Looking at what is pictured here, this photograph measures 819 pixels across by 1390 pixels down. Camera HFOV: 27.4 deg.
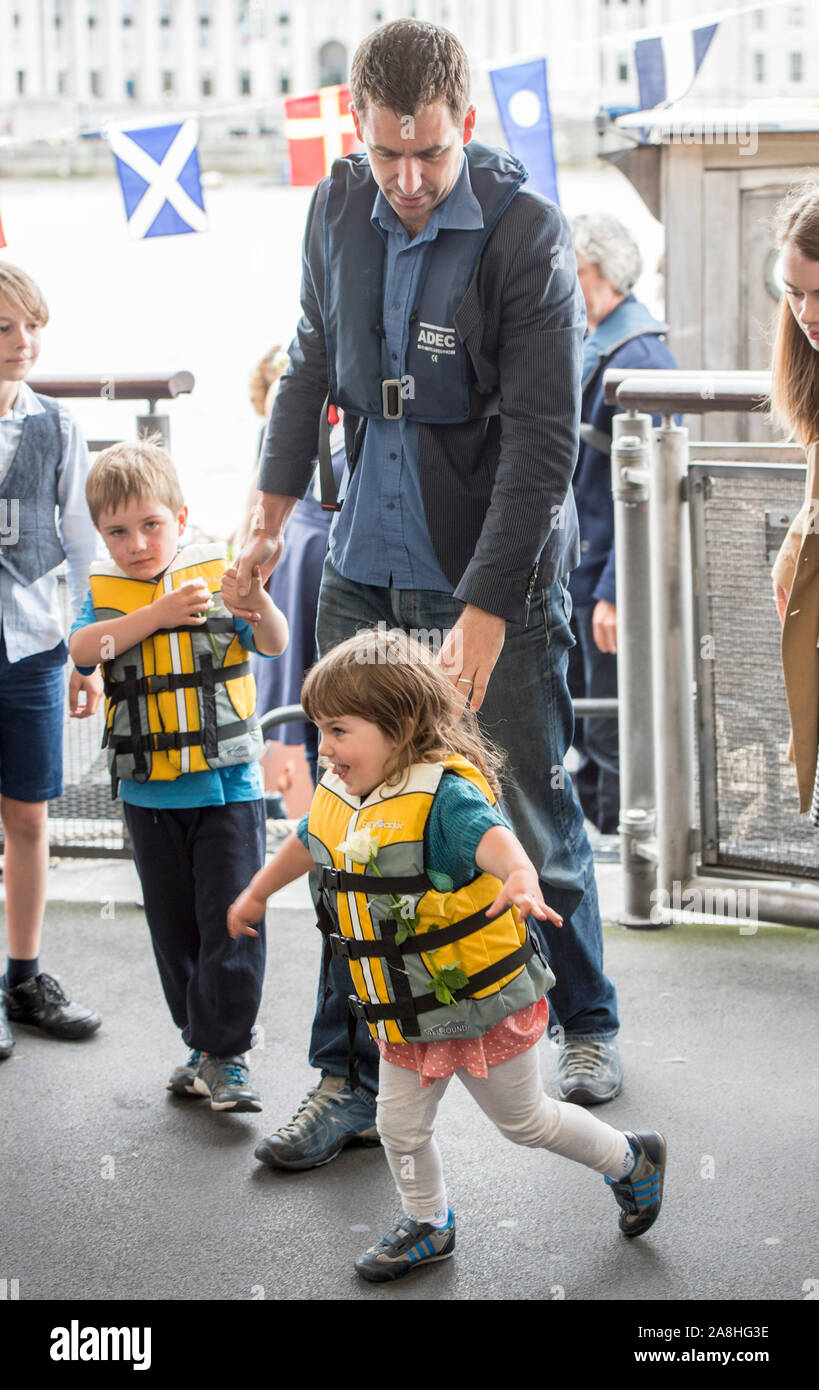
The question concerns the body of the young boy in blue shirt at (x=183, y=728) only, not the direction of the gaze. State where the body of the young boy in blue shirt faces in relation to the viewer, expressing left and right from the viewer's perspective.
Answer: facing the viewer

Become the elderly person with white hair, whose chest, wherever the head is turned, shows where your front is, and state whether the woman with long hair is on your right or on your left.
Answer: on your left

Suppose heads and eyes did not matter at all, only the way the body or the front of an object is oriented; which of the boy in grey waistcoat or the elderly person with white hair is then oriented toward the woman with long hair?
the boy in grey waistcoat

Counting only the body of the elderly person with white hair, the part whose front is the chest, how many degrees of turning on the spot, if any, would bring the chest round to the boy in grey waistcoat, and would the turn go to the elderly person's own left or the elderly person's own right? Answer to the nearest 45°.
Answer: approximately 45° to the elderly person's own left

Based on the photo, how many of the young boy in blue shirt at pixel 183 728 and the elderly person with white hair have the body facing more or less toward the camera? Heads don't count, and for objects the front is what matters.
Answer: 1

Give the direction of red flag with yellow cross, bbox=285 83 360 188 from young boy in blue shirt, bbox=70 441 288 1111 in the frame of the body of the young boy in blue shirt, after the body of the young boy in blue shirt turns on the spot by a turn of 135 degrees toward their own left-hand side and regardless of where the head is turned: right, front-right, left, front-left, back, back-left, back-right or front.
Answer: front-left

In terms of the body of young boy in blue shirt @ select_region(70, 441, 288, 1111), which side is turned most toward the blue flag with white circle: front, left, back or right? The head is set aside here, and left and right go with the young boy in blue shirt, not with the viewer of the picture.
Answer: back

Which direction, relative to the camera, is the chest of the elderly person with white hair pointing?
to the viewer's left

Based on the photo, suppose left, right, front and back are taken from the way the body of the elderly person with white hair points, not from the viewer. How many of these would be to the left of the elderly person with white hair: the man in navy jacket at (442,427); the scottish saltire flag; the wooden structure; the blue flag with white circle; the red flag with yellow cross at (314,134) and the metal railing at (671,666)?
2

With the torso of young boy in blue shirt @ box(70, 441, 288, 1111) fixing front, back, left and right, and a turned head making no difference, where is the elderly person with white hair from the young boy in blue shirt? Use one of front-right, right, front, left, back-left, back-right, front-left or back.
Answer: back-left

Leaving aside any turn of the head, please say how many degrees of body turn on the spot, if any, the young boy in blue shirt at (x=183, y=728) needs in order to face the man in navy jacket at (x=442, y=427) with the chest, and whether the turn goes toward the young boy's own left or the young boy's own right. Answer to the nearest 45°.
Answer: approximately 45° to the young boy's own left
